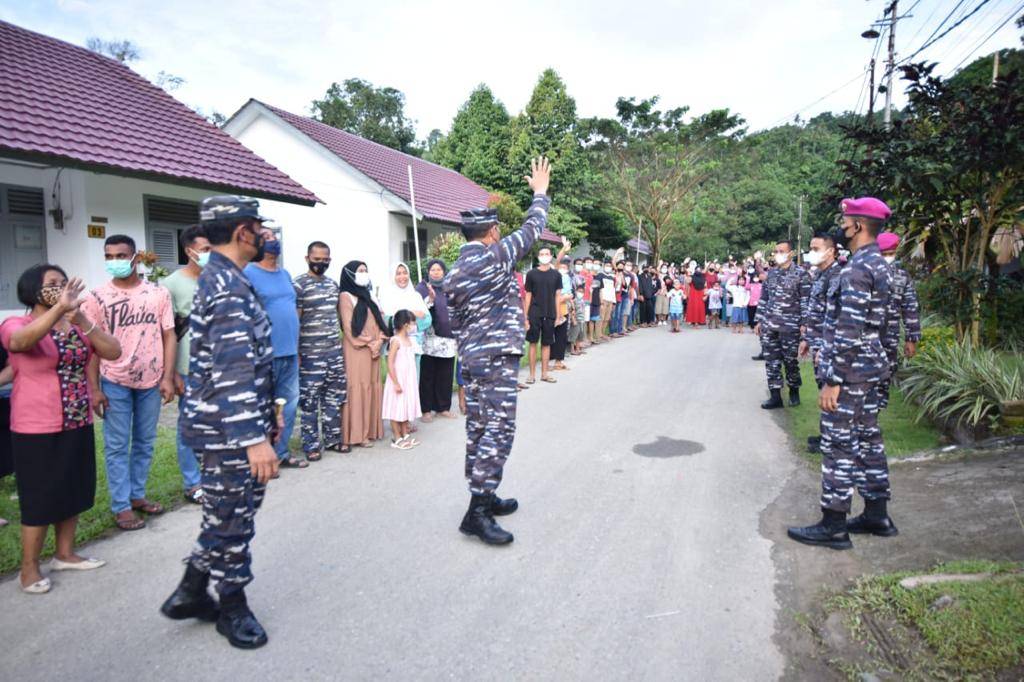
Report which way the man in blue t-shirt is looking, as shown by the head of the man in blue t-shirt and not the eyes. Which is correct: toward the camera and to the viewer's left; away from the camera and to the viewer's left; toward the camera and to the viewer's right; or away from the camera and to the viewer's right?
toward the camera and to the viewer's right

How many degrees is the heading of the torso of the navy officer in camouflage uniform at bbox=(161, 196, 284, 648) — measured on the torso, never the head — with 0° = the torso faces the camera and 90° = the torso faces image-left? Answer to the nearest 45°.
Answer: approximately 270°

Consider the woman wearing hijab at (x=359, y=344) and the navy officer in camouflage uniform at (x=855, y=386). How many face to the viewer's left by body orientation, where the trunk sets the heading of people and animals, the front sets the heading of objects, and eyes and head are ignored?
1

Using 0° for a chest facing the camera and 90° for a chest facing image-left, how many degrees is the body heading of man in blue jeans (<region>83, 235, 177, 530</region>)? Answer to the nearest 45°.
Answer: approximately 315°

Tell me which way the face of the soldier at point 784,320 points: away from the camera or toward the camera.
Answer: toward the camera

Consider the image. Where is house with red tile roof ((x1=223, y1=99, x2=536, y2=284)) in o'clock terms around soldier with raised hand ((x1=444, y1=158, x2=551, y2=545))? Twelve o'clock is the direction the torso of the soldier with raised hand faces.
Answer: The house with red tile roof is roughly at 10 o'clock from the soldier with raised hand.

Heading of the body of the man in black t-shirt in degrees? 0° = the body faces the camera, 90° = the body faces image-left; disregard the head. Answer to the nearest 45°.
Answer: approximately 0°

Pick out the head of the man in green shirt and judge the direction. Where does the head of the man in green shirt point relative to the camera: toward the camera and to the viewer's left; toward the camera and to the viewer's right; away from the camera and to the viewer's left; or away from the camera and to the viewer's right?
toward the camera and to the viewer's right

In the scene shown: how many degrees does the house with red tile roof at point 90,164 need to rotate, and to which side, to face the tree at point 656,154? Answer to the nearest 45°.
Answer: approximately 90° to its left

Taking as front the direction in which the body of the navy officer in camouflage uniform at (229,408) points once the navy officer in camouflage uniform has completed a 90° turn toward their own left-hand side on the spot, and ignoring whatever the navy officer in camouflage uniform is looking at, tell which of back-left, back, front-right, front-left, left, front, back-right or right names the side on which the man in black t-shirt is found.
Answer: front-right

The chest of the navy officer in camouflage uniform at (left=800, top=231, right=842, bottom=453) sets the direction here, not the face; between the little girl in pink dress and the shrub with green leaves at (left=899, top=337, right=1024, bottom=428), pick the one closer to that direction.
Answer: the little girl in pink dress

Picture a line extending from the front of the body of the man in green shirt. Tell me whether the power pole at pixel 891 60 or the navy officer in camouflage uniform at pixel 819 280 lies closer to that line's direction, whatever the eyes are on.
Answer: the navy officer in camouflage uniform

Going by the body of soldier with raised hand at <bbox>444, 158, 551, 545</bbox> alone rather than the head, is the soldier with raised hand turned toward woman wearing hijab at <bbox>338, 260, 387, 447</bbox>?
no
